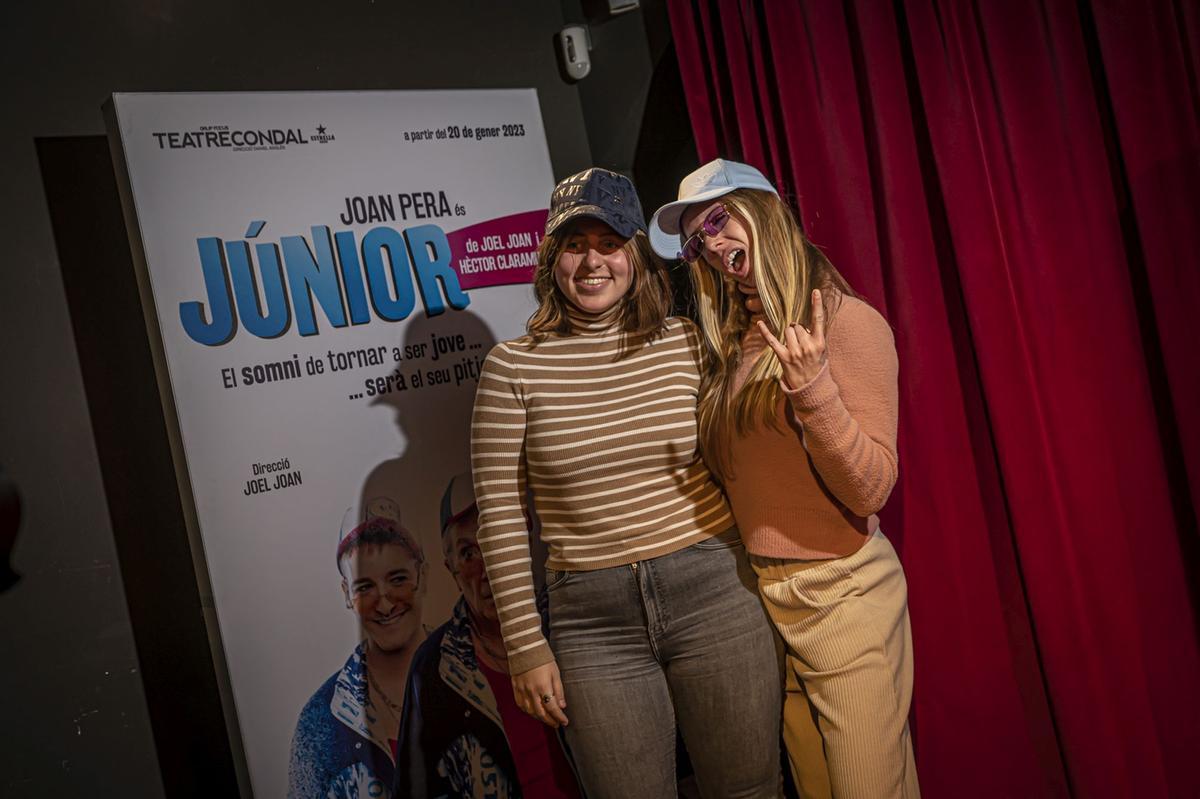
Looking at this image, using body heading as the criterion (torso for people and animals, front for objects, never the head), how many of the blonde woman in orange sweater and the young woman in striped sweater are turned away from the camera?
0

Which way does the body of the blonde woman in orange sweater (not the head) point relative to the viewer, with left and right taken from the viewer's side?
facing the viewer and to the left of the viewer

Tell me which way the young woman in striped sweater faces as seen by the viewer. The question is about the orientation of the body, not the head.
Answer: toward the camera

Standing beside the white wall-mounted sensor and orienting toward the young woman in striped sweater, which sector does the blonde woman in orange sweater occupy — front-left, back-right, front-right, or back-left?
front-left

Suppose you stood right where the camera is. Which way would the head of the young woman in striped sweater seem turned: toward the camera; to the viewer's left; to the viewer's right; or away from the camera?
toward the camera
